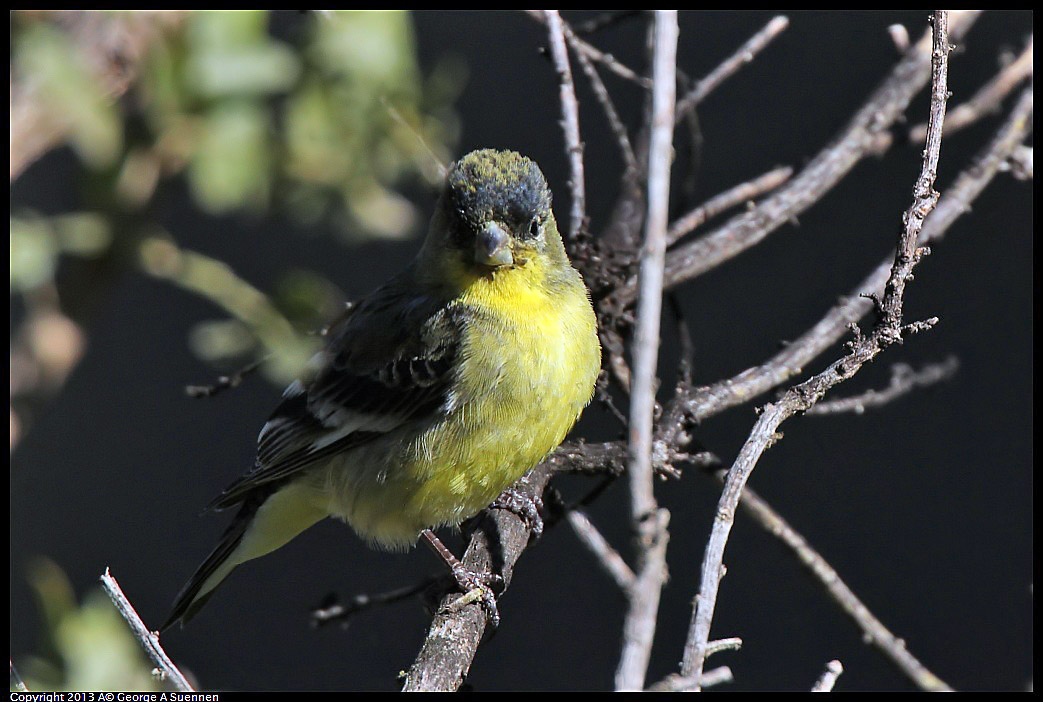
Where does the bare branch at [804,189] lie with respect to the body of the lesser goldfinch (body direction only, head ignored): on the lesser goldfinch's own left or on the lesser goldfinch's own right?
on the lesser goldfinch's own left

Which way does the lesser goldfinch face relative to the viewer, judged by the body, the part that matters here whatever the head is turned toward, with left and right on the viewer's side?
facing the viewer and to the right of the viewer
